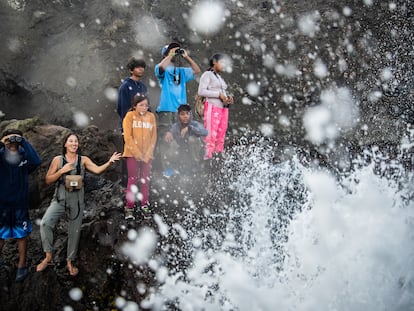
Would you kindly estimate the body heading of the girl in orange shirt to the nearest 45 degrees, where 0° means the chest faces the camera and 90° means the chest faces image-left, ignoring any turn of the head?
approximately 0°

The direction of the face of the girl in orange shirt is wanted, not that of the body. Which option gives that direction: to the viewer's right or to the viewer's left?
to the viewer's right
